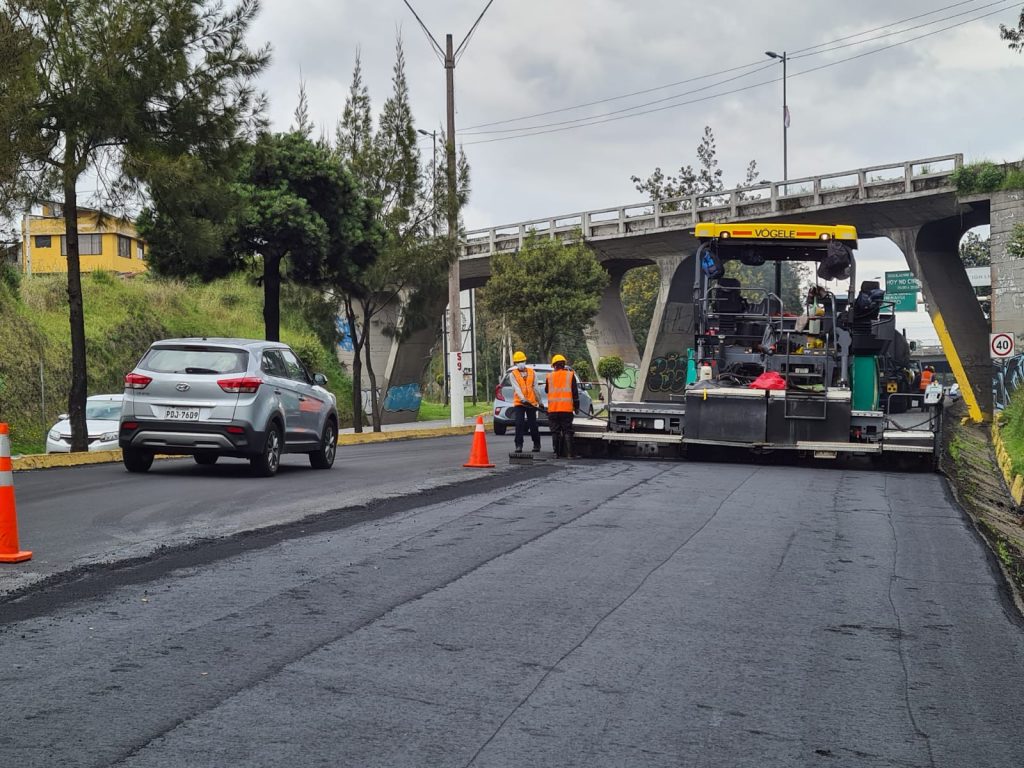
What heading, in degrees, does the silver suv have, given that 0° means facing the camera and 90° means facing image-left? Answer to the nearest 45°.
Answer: approximately 225°

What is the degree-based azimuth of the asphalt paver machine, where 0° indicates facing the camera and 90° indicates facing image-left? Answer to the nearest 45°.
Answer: approximately 180°

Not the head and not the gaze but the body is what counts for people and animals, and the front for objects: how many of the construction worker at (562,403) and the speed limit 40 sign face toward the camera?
1

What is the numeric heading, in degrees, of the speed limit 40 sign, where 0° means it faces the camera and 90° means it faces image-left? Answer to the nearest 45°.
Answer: approximately 0°

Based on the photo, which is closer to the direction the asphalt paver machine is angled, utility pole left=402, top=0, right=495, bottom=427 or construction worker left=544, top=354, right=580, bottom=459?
the utility pole

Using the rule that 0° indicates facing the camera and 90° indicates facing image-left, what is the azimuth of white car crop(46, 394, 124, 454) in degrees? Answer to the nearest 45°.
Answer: approximately 45°
